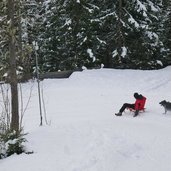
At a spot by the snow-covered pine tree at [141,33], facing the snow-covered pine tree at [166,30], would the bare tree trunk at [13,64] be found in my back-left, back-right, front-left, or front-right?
back-right

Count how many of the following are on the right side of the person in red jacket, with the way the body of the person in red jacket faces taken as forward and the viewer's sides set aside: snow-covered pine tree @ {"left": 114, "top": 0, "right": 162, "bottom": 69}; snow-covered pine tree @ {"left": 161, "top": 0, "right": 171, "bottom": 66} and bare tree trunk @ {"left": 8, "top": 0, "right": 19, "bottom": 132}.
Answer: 2

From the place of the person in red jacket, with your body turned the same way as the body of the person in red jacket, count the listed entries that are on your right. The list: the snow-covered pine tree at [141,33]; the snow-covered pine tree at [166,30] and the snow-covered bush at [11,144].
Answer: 2

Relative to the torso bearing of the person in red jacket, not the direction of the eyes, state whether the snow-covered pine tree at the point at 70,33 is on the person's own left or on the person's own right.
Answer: on the person's own right

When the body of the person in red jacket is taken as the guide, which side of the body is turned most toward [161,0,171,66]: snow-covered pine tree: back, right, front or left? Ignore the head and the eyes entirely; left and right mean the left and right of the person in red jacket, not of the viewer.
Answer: right

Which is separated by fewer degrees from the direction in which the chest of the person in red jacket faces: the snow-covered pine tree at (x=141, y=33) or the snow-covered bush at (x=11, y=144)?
the snow-covered bush

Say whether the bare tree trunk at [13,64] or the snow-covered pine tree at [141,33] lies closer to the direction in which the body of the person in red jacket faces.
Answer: the bare tree trunk

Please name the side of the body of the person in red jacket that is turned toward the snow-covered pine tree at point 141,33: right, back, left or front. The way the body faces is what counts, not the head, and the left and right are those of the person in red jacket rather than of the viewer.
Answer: right

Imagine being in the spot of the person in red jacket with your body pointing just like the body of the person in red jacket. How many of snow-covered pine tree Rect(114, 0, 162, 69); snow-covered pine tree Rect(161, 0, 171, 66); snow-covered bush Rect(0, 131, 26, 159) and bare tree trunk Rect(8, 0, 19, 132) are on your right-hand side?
2

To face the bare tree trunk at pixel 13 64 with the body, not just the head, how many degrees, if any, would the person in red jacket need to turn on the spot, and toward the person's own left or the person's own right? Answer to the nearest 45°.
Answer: approximately 45° to the person's own left

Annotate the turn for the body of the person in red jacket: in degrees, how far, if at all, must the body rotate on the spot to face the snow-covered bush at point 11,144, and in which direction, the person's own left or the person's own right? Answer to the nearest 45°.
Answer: approximately 45° to the person's own left

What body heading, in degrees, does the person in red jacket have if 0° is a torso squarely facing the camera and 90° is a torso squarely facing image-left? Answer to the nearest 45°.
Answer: approximately 90°
